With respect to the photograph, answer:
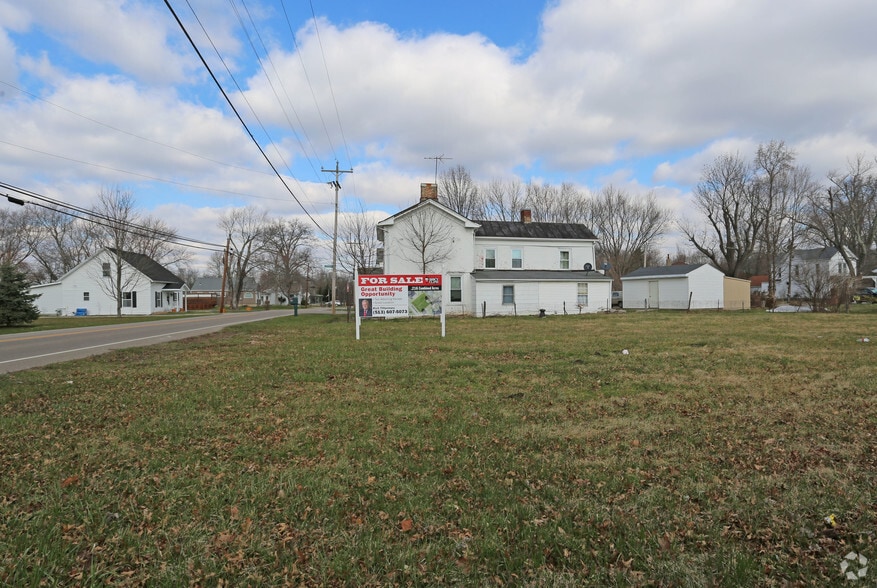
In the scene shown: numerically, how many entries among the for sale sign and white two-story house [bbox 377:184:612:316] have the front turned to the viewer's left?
1

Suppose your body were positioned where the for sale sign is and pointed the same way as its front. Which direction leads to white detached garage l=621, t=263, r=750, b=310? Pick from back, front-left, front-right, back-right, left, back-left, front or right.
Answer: back-left

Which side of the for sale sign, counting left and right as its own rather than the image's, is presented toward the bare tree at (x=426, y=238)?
back

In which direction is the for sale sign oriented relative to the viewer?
toward the camera

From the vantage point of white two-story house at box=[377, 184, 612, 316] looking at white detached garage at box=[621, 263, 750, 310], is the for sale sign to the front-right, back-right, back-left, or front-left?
back-right

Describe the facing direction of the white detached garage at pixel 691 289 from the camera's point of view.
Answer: facing the viewer and to the left of the viewer

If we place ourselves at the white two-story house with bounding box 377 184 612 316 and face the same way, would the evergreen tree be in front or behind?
in front

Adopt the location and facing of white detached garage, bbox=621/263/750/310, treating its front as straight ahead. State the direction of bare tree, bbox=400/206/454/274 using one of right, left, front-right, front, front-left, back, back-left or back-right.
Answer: front

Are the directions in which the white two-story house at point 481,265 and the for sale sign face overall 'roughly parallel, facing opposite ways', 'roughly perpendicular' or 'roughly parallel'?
roughly perpendicular

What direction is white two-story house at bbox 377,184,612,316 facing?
to the viewer's left

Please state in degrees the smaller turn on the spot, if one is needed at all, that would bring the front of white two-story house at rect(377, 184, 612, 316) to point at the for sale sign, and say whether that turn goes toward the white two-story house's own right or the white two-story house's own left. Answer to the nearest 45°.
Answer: approximately 90° to the white two-story house's own left
